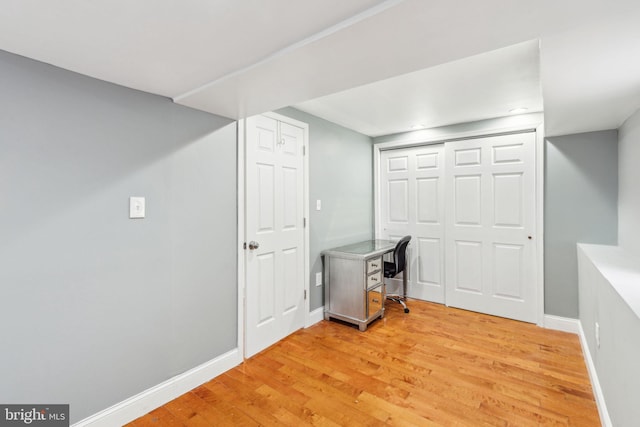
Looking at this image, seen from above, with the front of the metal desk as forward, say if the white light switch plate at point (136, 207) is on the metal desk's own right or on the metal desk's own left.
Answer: on the metal desk's own right

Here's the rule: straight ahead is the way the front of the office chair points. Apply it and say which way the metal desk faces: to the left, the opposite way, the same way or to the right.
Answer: the opposite way

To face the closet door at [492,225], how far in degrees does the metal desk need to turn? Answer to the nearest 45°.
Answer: approximately 45° to its left

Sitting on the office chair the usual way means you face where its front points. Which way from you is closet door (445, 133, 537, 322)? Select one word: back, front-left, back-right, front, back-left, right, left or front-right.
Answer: back-right

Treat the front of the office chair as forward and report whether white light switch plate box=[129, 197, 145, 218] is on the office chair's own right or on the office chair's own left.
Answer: on the office chair's own left

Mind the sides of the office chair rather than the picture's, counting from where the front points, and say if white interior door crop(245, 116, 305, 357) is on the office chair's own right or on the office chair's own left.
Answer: on the office chair's own left

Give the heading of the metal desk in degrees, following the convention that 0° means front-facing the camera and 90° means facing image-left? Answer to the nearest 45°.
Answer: approximately 315°

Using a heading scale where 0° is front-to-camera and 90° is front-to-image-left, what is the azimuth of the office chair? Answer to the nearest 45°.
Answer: approximately 135°
